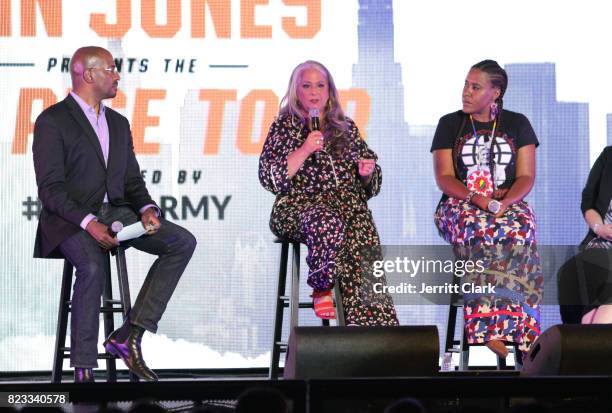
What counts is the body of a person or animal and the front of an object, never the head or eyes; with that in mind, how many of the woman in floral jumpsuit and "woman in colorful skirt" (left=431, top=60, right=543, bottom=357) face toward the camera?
2

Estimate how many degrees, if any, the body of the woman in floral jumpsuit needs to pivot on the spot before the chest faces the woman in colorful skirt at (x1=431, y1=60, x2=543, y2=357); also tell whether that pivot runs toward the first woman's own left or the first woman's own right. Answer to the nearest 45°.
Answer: approximately 90° to the first woman's own left

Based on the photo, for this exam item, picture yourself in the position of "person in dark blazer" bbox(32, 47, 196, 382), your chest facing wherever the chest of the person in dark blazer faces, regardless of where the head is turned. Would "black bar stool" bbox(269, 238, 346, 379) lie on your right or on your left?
on your left

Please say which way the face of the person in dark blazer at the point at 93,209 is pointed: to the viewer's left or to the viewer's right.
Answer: to the viewer's right

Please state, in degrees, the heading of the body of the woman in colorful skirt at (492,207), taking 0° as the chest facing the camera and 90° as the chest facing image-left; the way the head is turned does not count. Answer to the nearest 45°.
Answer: approximately 0°

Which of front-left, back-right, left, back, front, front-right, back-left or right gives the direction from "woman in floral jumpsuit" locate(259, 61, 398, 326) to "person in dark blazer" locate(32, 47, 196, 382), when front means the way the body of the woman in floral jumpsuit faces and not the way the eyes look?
right

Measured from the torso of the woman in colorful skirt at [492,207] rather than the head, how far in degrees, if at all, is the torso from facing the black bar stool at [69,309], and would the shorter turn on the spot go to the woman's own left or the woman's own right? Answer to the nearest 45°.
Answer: approximately 90° to the woman's own right

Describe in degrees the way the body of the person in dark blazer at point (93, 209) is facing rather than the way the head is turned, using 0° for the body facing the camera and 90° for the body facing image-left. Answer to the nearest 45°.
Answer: approximately 315°

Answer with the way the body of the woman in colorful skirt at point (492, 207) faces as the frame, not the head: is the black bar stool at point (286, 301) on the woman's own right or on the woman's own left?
on the woman's own right
